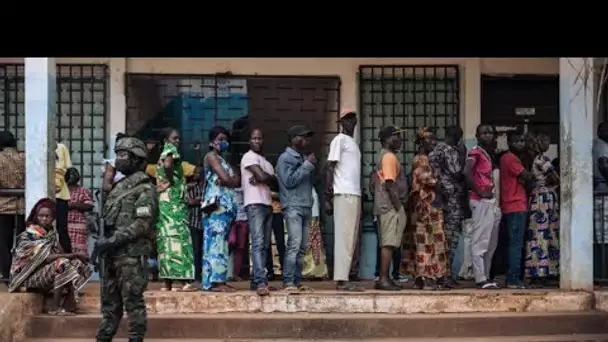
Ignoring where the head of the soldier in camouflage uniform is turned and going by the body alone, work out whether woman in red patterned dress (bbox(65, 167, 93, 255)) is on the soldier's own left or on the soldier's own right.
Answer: on the soldier's own right

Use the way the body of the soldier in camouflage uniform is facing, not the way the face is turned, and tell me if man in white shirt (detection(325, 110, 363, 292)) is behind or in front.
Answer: behind

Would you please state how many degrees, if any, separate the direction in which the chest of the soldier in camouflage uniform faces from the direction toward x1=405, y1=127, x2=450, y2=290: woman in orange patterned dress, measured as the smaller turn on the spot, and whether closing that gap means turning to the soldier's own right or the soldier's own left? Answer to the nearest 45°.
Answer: approximately 135° to the soldier's own left

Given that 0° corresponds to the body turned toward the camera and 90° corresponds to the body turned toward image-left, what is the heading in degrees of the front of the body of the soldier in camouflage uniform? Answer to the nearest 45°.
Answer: approximately 45°

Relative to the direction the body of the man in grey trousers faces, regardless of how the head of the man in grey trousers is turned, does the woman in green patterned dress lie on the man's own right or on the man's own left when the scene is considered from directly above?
on the man's own right

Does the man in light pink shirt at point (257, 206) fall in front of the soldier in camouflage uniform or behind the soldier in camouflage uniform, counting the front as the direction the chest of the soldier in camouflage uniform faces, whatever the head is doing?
behind
